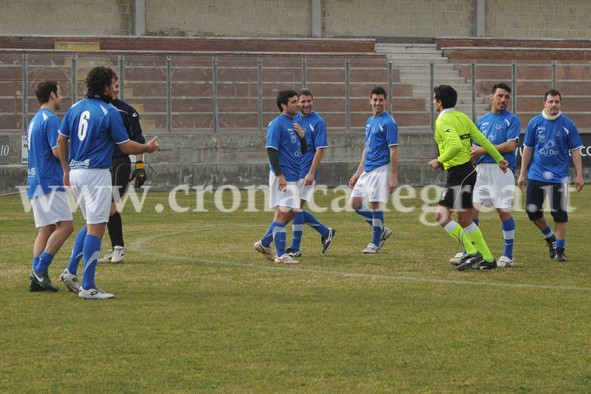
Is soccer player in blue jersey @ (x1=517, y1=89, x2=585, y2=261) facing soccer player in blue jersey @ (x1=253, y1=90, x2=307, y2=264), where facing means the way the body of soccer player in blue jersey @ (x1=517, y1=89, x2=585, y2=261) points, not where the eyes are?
no

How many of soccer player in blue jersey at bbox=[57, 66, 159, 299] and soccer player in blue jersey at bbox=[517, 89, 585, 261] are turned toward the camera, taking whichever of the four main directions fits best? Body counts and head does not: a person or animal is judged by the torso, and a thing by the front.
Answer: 1

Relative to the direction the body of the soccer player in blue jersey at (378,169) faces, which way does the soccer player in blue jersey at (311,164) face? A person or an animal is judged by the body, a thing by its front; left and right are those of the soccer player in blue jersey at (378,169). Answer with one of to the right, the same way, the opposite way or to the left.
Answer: the same way

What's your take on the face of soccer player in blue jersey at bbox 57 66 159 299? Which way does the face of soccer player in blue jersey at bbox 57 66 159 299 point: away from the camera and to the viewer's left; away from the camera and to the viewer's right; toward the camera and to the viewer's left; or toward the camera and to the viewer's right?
away from the camera and to the viewer's right

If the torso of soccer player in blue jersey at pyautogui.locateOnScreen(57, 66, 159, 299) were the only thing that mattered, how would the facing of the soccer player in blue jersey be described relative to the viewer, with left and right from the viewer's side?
facing away from the viewer and to the right of the viewer

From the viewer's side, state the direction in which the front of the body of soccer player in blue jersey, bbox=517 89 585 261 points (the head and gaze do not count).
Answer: toward the camera

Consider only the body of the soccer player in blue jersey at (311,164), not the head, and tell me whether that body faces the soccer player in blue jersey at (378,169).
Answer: no

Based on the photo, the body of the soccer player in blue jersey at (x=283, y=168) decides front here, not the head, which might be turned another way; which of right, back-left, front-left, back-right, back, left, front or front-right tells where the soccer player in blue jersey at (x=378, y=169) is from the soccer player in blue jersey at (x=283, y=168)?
left

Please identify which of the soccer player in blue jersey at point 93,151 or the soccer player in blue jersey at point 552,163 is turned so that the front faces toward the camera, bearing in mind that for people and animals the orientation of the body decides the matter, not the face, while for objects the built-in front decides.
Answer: the soccer player in blue jersey at point 552,163

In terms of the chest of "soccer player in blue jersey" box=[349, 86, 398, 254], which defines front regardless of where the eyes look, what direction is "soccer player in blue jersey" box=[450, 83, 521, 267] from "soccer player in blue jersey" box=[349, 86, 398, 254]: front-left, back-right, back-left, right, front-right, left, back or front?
left

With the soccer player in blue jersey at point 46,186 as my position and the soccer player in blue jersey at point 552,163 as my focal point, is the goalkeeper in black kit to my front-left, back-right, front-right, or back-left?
front-left

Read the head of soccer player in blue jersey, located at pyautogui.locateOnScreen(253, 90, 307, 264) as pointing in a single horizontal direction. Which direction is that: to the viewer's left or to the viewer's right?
to the viewer's right

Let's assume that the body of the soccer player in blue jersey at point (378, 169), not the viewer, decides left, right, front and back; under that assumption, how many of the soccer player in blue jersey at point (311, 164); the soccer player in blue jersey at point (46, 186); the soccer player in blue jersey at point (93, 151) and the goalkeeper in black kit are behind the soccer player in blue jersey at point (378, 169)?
0

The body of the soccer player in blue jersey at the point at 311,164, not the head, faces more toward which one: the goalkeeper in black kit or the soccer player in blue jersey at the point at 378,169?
the goalkeeper in black kit

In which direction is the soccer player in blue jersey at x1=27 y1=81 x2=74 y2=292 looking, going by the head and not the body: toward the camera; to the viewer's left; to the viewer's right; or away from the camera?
to the viewer's right

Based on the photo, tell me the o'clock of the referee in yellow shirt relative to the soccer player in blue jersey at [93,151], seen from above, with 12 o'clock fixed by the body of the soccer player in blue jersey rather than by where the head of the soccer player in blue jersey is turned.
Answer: The referee in yellow shirt is roughly at 1 o'clock from the soccer player in blue jersey.

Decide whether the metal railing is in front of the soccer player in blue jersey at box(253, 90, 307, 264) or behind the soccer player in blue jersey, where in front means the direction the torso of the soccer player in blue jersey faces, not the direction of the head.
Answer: behind

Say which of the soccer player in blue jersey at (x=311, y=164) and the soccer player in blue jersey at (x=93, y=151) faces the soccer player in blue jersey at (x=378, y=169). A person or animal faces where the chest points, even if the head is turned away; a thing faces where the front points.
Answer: the soccer player in blue jersey at (x=93, y=151)

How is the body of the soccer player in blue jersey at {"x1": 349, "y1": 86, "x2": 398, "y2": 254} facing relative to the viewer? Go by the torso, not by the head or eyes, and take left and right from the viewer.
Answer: facing the viewer and to the left of the viewer
